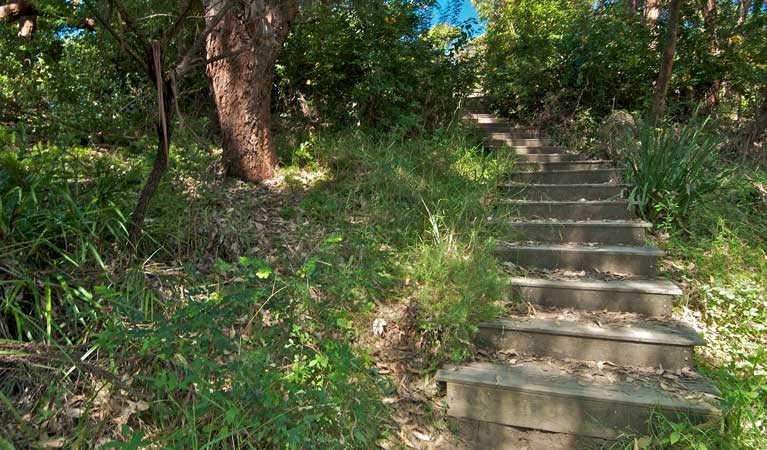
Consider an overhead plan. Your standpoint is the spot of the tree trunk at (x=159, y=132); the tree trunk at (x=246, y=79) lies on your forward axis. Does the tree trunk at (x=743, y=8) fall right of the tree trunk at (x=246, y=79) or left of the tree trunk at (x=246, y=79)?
right

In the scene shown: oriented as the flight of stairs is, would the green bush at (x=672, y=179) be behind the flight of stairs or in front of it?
behind

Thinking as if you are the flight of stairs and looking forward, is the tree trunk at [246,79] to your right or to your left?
on your right

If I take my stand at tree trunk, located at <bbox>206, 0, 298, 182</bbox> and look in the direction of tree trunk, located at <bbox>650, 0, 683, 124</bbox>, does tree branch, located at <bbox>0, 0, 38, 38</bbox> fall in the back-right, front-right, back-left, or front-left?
back-left

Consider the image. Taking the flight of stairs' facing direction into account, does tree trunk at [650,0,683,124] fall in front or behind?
behind

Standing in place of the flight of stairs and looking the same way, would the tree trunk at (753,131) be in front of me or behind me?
behind

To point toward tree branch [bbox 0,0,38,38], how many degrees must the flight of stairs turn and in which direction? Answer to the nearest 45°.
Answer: approximately 90° to its right

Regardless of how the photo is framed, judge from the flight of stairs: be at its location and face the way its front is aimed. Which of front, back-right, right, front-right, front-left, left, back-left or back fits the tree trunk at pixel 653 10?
back

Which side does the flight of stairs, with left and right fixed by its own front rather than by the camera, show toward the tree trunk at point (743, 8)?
back

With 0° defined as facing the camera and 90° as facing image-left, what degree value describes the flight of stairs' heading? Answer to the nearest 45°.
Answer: approximately 0°
